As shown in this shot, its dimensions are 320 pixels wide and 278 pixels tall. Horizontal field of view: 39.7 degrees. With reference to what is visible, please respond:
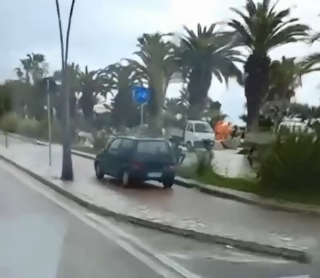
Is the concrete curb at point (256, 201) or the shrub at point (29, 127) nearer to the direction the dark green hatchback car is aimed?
the shrub

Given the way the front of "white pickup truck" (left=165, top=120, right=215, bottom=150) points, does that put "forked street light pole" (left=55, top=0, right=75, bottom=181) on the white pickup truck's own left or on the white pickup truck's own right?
on the white pickup truck's own right

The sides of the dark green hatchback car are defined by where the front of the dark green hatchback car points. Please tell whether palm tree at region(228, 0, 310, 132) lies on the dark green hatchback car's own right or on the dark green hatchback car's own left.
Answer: on the dark green hatchback car's own right

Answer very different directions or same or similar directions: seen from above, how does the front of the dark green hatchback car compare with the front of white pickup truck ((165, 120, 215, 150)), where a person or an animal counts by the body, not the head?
very different directions

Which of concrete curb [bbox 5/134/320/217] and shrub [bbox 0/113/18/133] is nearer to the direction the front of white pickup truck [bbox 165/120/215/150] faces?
the concrete curb

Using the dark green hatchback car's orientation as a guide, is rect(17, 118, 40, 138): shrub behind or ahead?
ahead

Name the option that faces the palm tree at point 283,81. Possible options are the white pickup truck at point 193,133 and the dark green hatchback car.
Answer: the white pickup truck

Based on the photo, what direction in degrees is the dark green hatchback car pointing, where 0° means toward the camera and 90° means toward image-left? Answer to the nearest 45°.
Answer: approximately 135°

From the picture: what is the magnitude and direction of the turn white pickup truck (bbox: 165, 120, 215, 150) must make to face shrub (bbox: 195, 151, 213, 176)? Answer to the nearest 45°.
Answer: approximately 45° to its right

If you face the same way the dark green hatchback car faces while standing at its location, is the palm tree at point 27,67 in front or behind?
in front
